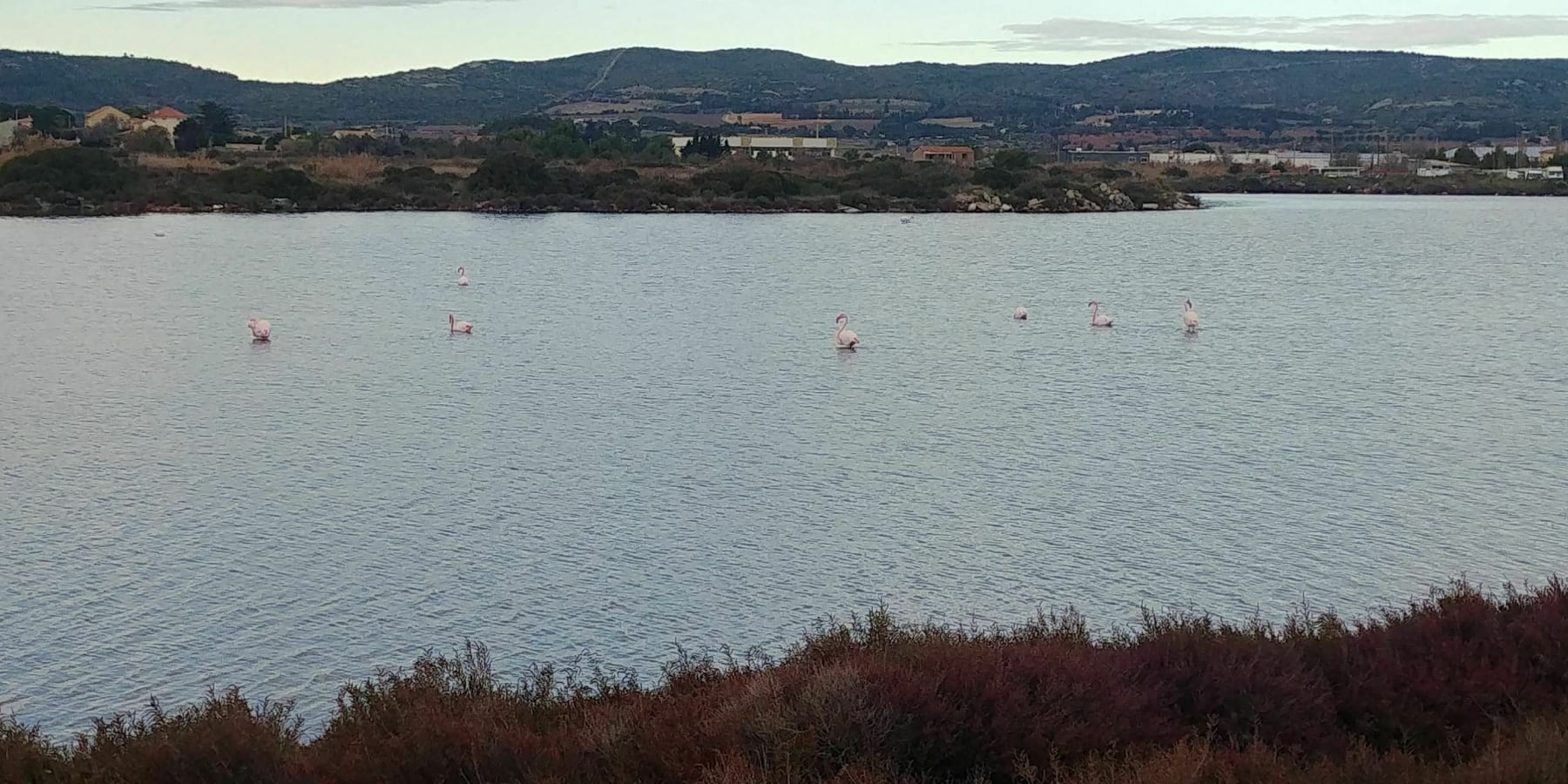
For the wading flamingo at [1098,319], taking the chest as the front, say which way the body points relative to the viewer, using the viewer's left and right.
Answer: facing to the left of the viewer

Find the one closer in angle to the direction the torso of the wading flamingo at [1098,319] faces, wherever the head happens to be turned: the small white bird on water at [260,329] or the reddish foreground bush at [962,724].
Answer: the small white bird on water

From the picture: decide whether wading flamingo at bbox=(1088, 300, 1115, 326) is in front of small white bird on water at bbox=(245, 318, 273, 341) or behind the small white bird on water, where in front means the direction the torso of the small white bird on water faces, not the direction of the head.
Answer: behind

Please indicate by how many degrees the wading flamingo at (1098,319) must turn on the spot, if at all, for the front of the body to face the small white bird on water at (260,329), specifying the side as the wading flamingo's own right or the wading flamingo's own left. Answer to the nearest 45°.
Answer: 0° — it already faces it

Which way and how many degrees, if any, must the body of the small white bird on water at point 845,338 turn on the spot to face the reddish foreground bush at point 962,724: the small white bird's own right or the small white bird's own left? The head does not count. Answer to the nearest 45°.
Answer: approximately 90° to the small white bird's own left

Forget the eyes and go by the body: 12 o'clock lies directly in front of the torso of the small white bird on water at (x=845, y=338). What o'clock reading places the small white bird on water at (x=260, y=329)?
the small white bird on water at (x=260, y=329) is roughly at 12 o'clock from the small white bird on water at (x=845, y=338).

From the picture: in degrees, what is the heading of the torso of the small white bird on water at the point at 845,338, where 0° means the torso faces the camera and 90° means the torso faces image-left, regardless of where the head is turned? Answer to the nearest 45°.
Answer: approximately 90°

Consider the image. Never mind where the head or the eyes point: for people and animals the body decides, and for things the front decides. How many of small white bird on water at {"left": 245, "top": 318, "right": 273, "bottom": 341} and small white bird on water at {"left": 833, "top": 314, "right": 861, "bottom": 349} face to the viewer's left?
2

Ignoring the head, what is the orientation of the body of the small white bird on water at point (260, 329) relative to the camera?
to the viewer's left
